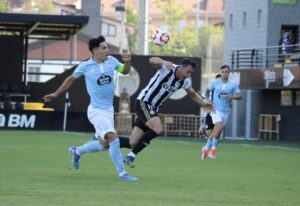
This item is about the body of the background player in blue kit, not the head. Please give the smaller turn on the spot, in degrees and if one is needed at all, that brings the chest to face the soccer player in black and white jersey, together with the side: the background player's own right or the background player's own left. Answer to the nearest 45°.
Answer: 0° — they already face them

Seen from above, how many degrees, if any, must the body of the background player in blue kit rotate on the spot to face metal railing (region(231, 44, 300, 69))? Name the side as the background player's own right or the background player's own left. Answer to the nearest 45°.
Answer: approximately 180°

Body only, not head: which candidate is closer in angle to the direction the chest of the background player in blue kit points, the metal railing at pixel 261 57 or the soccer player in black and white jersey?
the soccer player in black and white jersey

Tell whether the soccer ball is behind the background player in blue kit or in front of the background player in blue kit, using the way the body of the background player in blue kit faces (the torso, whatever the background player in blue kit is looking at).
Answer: in front

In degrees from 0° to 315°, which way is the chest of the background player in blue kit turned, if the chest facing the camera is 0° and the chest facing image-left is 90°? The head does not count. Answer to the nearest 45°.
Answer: approximately 0°

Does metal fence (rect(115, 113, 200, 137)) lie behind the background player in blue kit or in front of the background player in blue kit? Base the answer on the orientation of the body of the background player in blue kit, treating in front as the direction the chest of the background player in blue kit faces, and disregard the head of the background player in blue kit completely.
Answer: behind
